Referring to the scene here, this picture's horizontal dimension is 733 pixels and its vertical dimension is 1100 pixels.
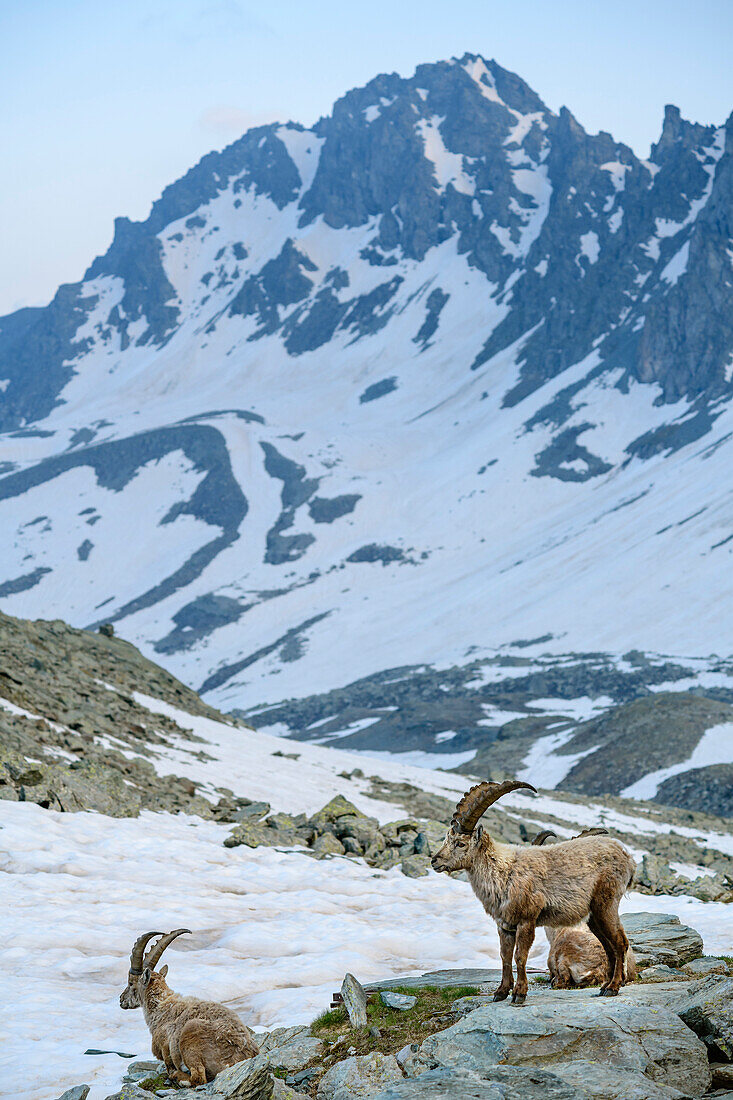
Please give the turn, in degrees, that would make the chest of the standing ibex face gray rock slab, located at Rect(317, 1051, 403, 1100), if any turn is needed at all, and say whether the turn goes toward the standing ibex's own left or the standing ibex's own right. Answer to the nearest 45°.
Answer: approximately 45° to the standing ibex's own left

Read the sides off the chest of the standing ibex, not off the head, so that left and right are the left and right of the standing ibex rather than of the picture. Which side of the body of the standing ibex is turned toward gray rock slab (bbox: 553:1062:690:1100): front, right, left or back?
left

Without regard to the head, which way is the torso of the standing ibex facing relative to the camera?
to the viewer's left

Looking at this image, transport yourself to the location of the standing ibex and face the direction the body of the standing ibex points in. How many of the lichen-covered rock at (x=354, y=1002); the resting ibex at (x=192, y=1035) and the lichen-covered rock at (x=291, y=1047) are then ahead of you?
3
